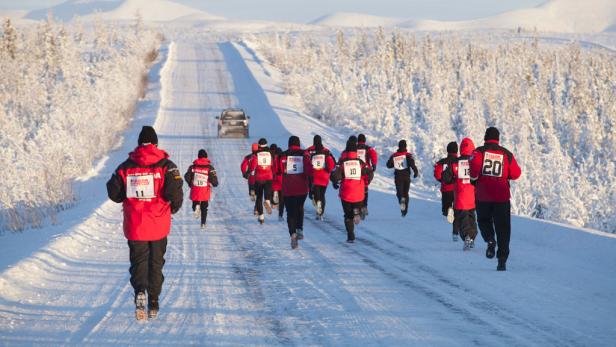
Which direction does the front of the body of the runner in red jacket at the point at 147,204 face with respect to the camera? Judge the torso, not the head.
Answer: away from the camera

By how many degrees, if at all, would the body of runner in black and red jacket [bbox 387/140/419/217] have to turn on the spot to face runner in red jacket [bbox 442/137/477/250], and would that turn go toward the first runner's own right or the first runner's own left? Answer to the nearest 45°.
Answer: approximately 180°

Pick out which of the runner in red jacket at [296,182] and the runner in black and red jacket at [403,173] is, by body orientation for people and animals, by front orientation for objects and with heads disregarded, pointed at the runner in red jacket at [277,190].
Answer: the runner in red jacket at [296,182]

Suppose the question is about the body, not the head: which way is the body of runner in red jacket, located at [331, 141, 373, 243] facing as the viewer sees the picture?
away from the camera

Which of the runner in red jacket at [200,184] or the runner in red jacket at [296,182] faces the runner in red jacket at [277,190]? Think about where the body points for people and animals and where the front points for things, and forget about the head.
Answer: the runner in red jacket at [296,182]

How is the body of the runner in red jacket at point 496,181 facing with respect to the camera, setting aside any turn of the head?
away from the camera

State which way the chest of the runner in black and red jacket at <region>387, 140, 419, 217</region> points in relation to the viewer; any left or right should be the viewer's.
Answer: facing away from the viewer

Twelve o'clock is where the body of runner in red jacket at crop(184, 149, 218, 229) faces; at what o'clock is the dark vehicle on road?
The dark vehicle on road is roughly at 12 o'clock from the runner in red jacket.

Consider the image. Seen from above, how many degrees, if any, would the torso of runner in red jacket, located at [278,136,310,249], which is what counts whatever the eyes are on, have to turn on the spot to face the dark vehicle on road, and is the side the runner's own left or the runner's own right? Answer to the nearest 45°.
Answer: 0° — they already face it

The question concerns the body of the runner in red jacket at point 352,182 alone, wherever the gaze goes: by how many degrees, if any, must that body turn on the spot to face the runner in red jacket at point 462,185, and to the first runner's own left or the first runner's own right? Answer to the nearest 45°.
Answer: approximately 90° to the first runner's own right

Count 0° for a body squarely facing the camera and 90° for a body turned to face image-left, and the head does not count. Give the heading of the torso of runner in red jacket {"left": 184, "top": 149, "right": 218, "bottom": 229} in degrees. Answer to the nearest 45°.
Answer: approximately 180°

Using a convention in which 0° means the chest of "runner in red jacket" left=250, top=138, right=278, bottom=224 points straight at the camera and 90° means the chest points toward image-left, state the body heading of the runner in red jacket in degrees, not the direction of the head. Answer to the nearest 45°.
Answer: approximately 180°

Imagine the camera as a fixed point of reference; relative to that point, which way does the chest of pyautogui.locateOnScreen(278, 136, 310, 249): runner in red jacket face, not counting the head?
away from the camera
